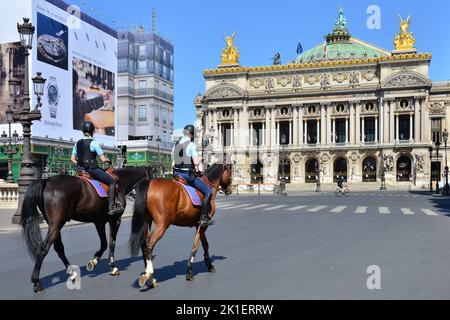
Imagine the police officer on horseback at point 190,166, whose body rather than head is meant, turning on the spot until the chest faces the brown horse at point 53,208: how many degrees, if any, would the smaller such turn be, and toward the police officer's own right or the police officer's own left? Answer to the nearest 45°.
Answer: approximately 135° to the police officer's own left

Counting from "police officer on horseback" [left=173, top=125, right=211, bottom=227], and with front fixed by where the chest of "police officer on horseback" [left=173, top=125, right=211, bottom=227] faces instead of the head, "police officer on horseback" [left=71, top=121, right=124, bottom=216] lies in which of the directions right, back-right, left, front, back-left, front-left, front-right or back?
back-left

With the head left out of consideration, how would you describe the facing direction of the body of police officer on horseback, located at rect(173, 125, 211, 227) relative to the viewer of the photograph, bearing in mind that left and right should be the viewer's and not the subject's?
facing away from the viewer and to the right of the viewer

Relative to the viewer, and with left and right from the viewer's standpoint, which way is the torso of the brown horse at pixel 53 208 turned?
facing away from the viewer and to the right of the viewer

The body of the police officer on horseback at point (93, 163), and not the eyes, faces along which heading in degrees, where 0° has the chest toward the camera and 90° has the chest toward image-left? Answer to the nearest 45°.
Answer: approximately 225°

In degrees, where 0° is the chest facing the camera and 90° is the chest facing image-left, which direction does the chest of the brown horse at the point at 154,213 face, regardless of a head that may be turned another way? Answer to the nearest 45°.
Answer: approximately 225°

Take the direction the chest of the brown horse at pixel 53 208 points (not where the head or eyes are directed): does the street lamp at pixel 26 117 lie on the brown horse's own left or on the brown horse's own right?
on the brown horse's own left

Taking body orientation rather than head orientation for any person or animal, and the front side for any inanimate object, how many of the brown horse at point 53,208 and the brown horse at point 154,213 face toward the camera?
0

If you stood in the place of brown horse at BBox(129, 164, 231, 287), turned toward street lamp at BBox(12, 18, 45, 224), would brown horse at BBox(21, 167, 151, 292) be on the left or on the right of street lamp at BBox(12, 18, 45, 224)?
left
